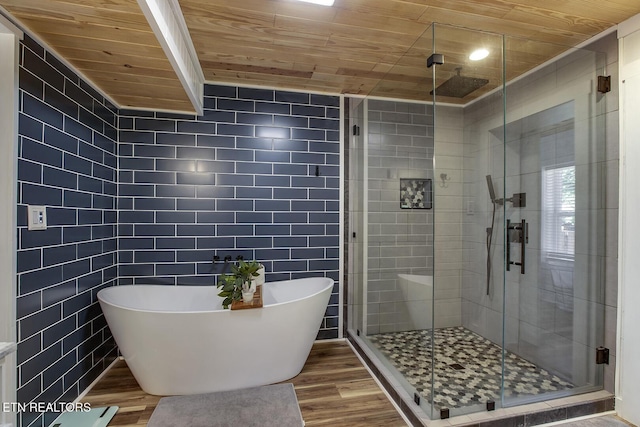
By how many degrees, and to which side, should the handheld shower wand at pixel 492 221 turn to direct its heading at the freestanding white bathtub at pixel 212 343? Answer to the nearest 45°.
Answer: approximately 45° to its left

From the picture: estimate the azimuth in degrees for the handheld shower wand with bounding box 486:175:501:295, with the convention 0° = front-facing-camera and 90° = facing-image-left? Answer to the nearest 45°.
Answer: approximately 90°

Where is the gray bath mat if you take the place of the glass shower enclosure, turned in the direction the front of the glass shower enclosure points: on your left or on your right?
on your right

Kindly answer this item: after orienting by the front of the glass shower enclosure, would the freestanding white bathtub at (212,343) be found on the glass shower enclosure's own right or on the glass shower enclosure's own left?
on the glass shower enclosure's own right

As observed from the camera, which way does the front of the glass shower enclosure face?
facing the viewer

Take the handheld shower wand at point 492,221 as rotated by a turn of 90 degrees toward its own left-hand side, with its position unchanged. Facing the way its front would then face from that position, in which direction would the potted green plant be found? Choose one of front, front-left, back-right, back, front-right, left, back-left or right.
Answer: front-right
